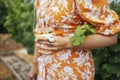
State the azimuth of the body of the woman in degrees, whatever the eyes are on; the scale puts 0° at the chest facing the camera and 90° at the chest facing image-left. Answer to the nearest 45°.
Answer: approximately 45°

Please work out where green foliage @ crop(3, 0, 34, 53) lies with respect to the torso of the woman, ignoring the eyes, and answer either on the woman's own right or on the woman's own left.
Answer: on the woman's own right
